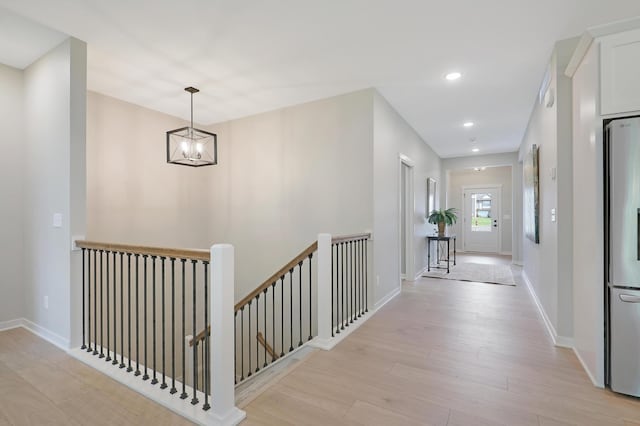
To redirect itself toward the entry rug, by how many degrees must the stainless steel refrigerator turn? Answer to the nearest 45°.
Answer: approximately 135° to its right

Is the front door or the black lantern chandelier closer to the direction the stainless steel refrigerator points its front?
the black lantern chandelier

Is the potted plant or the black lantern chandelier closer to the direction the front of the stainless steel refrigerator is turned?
the black lantern chandelier

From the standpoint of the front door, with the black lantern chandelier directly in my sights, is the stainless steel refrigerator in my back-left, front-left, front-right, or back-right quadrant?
front-left

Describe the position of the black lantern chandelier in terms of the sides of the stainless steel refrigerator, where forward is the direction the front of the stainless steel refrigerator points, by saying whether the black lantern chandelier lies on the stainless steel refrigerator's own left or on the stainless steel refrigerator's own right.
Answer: on the stainless steel refrigerator's own right

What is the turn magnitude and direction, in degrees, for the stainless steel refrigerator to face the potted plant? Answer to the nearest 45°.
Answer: approximately 135° to its right

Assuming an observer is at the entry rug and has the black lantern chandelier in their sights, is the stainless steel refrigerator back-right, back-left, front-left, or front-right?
front-left
